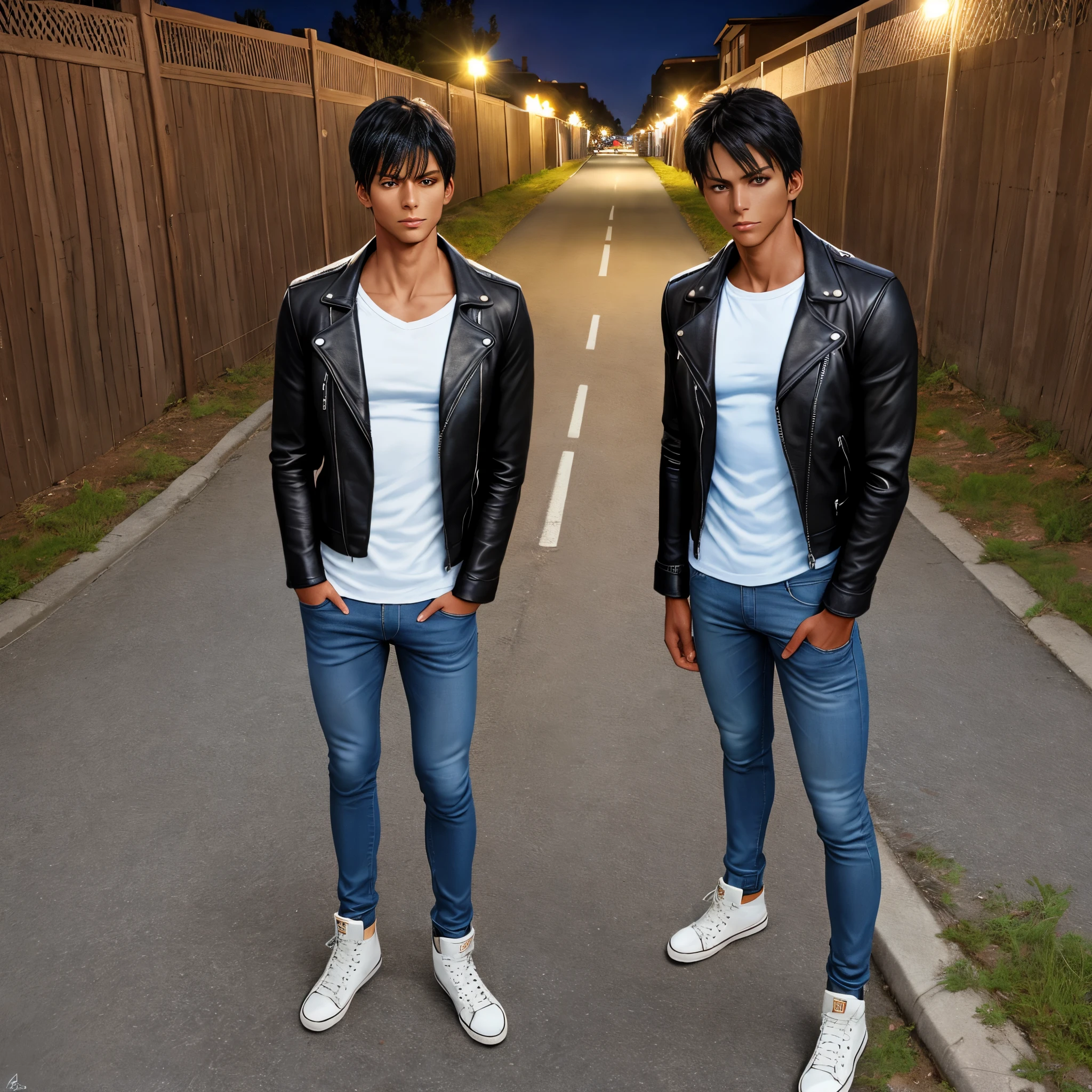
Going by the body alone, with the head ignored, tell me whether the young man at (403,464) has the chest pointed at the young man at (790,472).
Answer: no

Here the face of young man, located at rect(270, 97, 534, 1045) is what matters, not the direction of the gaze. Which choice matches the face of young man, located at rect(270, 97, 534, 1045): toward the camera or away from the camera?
toward the camera

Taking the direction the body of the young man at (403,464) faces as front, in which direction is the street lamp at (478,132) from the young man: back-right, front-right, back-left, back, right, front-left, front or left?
back

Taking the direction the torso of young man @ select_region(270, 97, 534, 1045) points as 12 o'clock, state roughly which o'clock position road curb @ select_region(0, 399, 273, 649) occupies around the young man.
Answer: The road curb is roughly at 5 o'clock from the young man.

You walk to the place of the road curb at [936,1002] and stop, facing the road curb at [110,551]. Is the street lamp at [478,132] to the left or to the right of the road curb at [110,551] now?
right

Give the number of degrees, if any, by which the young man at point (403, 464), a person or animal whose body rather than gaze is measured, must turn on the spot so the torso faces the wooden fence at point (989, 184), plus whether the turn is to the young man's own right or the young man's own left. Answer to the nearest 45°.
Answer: approximately 135° to the young man's own left

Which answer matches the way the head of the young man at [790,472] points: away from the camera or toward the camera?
toward the camera

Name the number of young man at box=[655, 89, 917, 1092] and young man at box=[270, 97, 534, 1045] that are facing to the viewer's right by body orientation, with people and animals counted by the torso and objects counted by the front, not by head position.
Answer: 0

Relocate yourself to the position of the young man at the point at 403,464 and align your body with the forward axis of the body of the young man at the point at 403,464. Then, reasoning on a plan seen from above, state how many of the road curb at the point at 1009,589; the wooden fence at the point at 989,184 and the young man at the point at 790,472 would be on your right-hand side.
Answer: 0

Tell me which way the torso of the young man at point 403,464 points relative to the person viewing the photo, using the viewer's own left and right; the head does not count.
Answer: facing the viewer

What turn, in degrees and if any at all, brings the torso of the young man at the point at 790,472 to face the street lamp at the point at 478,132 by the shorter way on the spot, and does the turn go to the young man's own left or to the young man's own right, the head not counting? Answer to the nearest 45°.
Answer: approximately 135° to the young man's own right

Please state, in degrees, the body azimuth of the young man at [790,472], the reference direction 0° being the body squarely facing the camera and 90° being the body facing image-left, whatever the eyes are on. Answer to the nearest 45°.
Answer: approximately 45°

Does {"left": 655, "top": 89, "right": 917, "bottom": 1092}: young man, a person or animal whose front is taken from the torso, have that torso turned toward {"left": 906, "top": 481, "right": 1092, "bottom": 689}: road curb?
no
